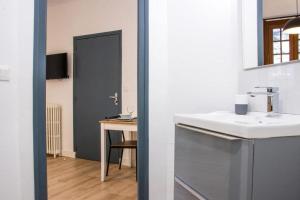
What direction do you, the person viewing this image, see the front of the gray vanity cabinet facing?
facing the viewer and to the left of the viewer

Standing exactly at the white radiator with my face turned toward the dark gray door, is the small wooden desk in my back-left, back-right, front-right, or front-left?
front-right

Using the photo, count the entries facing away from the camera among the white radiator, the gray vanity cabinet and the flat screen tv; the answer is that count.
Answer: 0

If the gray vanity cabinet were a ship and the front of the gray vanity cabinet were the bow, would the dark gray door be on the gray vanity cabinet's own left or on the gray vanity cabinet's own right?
on the gray vanity cabinet's own right

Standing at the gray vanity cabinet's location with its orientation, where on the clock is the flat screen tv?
The flat screen tv is roughly at 3 o'clock from the gray vanity cabinet.

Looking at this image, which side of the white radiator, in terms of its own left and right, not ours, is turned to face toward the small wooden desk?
left

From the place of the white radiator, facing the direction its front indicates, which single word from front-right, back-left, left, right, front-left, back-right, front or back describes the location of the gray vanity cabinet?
front-left

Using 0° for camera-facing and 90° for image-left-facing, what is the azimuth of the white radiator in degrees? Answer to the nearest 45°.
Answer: approximately 45°

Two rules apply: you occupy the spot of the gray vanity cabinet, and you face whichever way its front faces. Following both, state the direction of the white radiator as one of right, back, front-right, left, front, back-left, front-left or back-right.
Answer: right

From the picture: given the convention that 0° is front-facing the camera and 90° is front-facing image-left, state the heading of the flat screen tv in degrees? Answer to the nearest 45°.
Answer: approximately 45°

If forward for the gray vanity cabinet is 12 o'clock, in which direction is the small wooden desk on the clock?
The small wooden desk is roughly at 3 o'clock from the gray vanity cabinet.

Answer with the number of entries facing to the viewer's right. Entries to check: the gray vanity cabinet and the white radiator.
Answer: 0
